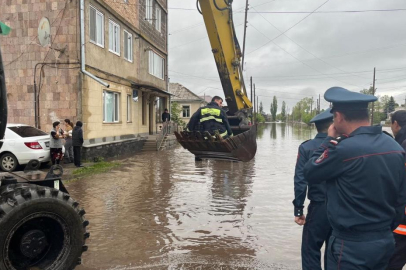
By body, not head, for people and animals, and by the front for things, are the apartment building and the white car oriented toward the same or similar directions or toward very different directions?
very different directions

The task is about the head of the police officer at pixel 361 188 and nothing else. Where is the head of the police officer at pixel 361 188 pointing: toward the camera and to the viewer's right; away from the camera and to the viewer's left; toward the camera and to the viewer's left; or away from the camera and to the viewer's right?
away from the camera and to the viewer's left

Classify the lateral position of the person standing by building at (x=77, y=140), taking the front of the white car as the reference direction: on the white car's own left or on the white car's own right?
on the white car's own right

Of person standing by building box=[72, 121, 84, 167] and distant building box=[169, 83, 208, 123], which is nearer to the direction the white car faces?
the distant building

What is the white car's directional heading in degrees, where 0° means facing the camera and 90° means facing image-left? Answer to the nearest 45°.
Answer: approximately 135°

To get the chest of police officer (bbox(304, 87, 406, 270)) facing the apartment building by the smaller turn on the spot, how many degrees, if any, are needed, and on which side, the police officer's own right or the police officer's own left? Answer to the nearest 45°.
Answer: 0° — they already face it

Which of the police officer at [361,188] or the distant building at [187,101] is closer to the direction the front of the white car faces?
the distant building
